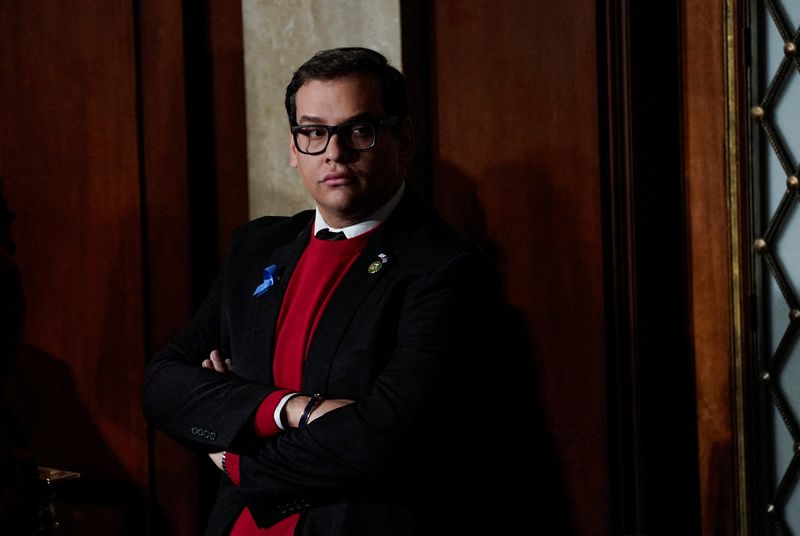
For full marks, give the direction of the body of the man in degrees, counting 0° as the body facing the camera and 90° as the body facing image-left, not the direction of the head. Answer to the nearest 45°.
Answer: approximately 45°
